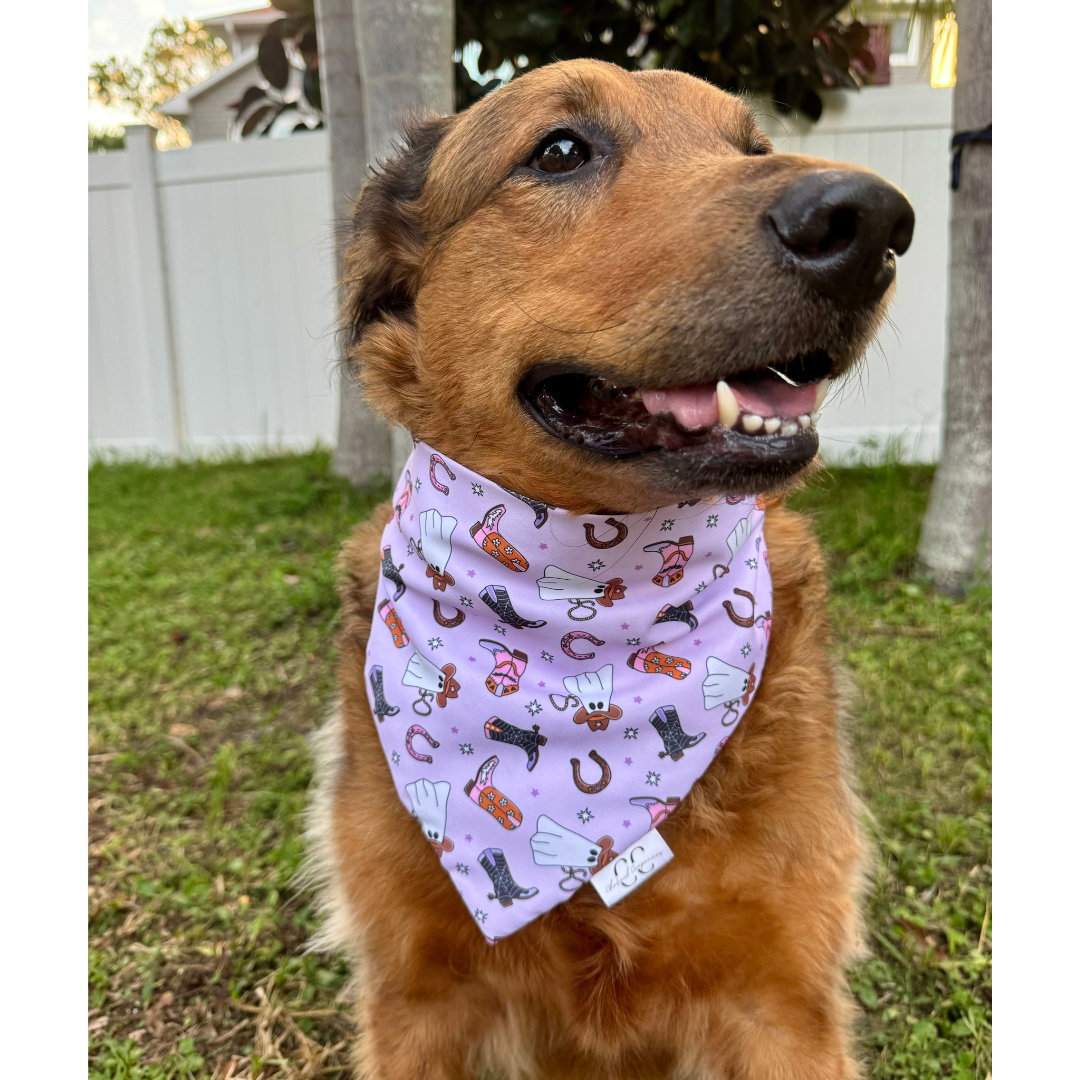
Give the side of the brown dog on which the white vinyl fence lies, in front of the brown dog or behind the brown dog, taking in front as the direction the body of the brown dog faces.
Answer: behind

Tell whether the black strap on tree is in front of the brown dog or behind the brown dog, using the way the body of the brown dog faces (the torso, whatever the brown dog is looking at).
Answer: behind

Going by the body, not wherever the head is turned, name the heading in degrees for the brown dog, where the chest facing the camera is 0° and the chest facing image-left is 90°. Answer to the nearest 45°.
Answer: approximately 0°
